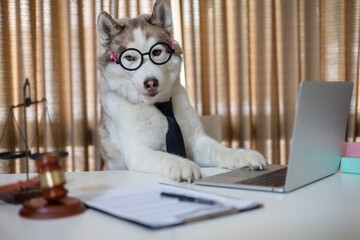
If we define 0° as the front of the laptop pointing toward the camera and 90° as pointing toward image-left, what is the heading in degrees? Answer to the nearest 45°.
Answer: approximately 135°

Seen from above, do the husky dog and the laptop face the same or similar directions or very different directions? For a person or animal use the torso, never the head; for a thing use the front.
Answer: very different directions

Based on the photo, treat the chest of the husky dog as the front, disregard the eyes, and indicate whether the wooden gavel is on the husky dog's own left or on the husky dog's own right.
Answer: on the husky dog's own right

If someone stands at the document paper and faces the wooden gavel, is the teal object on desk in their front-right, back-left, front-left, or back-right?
back-right

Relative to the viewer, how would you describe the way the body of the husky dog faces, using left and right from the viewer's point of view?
facing the viewer and to the right of the viewer

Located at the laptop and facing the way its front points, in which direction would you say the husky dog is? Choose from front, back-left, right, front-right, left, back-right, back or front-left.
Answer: front
